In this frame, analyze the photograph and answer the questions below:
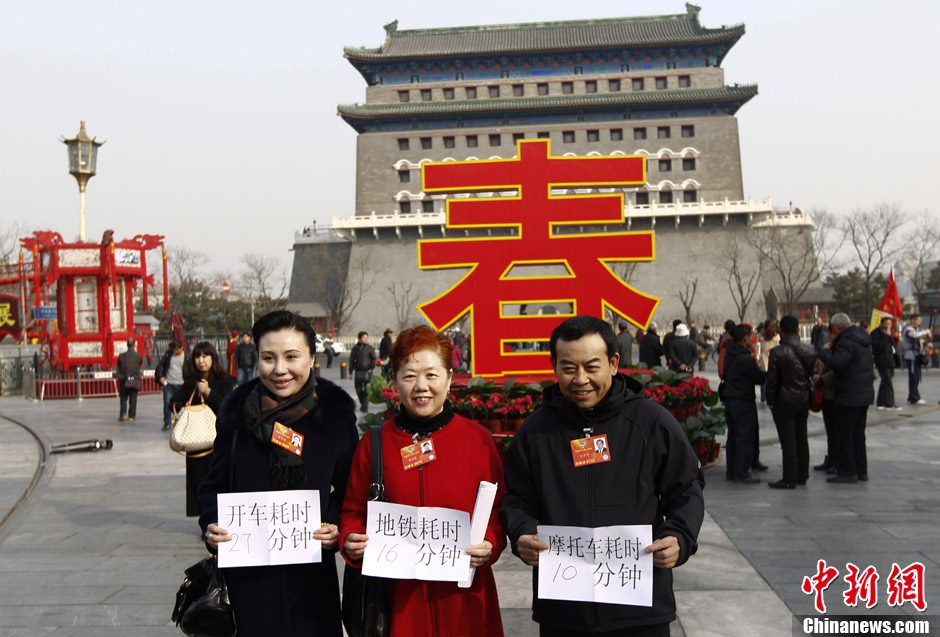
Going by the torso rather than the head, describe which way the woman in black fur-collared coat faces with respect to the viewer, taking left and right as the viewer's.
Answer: facing the viewer

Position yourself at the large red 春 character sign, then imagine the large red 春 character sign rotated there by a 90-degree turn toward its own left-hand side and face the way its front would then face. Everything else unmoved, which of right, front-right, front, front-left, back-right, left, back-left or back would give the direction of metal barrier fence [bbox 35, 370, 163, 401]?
back-left

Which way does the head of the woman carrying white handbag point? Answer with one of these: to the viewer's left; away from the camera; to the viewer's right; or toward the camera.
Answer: toward the camera

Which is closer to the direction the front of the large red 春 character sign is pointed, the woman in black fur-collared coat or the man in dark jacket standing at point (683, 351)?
the woman in black fur-collared coat

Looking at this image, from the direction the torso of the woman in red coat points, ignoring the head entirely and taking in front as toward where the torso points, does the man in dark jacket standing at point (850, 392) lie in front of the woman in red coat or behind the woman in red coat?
behind

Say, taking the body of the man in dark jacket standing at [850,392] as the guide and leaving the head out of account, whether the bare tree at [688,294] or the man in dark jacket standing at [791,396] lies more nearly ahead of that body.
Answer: the man in dark jacket standing

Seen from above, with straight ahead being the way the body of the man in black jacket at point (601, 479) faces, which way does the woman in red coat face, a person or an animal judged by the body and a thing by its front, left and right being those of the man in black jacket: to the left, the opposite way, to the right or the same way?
the same way

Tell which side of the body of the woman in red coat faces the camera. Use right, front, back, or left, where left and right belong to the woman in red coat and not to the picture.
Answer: front

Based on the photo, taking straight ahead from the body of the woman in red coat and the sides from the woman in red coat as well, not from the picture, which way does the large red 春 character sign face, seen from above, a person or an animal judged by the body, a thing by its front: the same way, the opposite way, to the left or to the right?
the same way

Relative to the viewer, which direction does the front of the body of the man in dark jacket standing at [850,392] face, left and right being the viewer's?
facing to the left of the viewer

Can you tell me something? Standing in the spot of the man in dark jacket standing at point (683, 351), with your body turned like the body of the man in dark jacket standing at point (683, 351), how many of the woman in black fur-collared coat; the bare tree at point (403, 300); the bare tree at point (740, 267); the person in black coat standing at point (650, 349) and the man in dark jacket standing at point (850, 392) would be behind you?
2

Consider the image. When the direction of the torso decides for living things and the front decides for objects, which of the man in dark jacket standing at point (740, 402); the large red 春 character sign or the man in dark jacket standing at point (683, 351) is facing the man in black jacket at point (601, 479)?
the large red 春 character sign

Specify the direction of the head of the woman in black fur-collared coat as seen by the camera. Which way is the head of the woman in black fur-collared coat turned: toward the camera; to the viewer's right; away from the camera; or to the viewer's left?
toward the camera

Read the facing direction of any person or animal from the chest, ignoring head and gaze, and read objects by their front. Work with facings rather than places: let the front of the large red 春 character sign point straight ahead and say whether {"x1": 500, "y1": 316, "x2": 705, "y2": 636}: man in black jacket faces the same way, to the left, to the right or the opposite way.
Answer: the same way

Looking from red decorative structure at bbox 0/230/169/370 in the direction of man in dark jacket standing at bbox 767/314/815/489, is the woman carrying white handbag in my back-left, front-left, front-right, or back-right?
front-right
